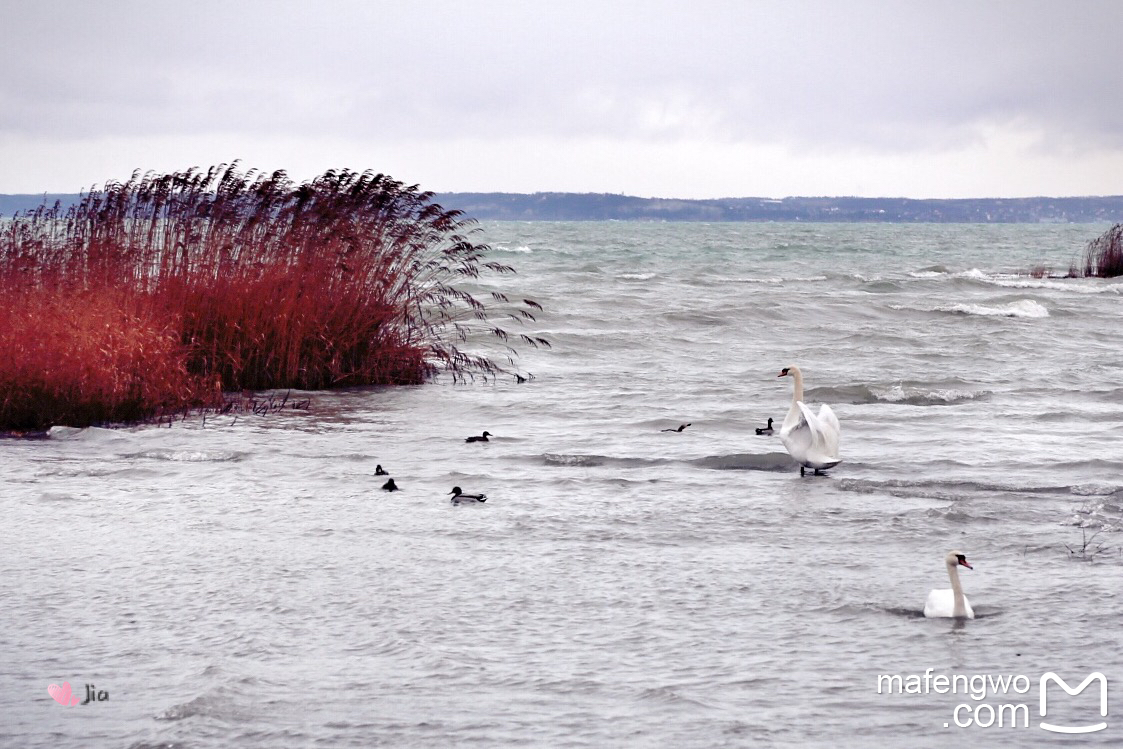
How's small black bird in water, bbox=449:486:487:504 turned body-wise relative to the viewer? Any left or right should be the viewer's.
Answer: facing to the left of the viewer

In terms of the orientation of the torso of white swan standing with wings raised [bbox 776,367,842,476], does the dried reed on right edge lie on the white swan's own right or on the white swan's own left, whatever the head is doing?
on the white swan's own right

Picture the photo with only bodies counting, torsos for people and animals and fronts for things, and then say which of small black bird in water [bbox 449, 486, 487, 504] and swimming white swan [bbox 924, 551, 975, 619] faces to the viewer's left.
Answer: the small black bird in water

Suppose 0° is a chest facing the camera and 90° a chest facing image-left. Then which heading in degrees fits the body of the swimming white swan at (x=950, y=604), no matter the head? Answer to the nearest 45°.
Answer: approximately 315°

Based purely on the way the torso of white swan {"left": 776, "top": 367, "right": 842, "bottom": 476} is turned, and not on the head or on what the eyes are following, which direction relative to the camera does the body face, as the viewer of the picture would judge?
to the viewer's left

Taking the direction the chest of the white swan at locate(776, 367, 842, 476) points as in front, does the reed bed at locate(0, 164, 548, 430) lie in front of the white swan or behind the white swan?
in front
